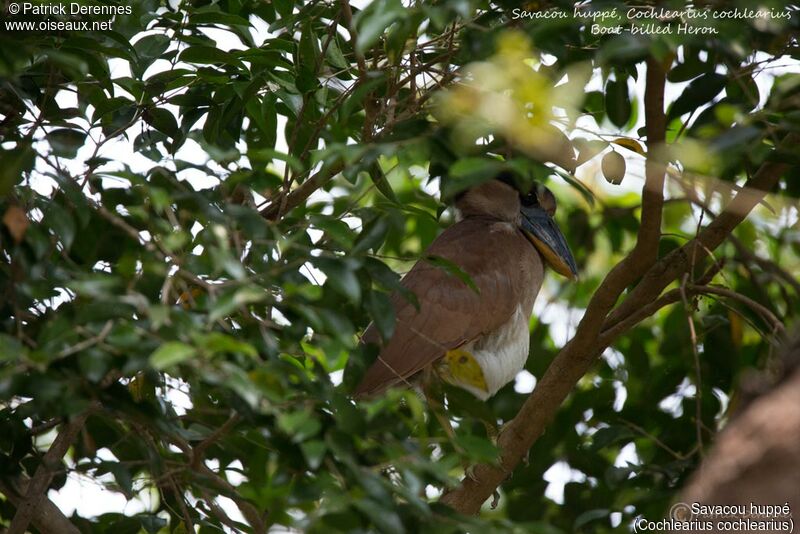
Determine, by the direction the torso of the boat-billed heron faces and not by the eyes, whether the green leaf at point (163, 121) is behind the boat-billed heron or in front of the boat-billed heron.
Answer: behind

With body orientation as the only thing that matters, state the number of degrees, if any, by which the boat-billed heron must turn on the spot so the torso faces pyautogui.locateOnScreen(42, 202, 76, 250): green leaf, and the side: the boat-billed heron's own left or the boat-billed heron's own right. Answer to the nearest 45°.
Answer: approximately 135° to the boat-billed heron's own right

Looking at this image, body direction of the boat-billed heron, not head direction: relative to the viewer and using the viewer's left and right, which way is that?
facing to the right of the viewer

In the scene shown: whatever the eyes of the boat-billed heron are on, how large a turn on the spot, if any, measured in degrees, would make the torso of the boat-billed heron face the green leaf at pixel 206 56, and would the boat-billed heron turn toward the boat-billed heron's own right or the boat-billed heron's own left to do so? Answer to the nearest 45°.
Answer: approximately 135° to the boat-billed heron's own right
